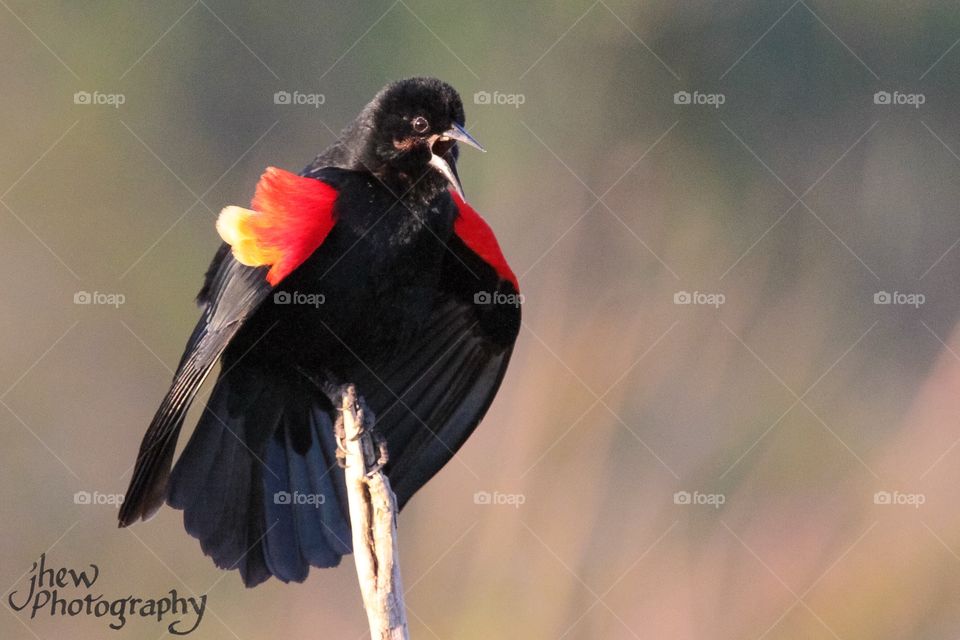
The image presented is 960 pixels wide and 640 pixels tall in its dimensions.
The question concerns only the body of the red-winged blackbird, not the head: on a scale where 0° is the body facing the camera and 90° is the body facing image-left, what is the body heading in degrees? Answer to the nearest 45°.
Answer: approximately 315°
